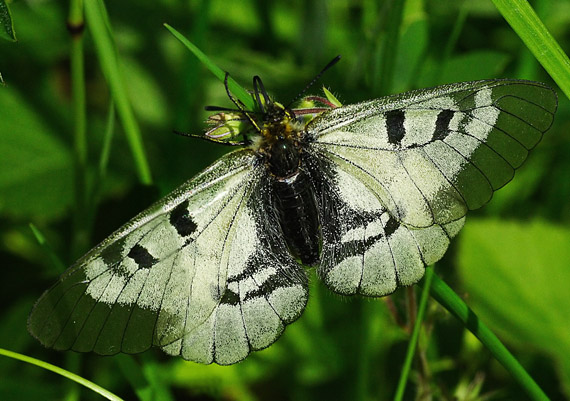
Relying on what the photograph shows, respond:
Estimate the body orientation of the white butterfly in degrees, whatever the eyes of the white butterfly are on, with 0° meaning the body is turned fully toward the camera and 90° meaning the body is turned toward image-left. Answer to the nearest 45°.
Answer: approximately 180°

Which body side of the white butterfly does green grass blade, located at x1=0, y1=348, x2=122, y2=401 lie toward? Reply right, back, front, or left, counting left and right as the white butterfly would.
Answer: left

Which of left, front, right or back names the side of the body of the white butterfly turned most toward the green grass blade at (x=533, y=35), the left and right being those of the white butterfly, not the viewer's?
right
